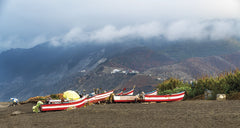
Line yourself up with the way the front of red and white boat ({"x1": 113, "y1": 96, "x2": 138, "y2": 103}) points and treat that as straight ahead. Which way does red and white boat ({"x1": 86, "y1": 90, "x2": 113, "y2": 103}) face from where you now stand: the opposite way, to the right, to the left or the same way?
the same way

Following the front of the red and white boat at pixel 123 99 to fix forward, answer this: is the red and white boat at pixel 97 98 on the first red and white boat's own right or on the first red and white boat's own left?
on the first red and white boat's own left

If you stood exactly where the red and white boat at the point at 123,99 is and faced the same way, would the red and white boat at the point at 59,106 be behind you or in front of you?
behind

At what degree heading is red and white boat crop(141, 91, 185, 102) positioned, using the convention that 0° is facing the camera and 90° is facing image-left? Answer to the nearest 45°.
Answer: approximately 270°

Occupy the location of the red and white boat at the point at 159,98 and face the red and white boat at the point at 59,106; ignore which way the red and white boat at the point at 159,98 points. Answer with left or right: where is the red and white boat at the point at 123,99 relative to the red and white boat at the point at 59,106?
right

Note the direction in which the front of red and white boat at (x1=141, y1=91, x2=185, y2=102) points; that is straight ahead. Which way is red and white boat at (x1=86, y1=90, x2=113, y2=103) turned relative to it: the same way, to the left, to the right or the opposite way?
the same way

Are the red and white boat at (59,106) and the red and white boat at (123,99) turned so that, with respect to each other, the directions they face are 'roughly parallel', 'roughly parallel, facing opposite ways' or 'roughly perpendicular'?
roughly parallel

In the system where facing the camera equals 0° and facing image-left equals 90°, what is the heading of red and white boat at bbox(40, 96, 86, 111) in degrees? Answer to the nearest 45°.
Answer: approximately 270°

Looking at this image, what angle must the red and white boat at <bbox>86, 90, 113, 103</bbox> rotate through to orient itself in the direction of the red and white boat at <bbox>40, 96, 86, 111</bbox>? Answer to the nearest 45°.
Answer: approximately 135° to its right

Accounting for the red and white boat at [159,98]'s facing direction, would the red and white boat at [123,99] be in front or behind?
behind

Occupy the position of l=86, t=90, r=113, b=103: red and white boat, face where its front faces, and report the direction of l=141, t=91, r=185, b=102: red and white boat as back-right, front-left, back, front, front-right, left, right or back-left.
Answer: front-right

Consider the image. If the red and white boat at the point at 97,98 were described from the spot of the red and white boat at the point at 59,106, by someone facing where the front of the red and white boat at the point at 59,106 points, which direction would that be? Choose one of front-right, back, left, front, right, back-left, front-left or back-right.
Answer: front-left

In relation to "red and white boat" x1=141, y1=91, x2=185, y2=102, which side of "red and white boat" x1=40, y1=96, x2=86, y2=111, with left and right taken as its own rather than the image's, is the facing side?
front

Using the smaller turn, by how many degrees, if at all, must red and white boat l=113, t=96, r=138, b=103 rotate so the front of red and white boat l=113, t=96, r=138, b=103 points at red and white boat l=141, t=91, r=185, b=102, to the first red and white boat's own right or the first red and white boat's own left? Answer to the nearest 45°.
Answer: approximately 45° to the first red and white boat's own right

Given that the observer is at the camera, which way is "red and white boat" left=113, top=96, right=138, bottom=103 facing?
facing to the right of the viewer

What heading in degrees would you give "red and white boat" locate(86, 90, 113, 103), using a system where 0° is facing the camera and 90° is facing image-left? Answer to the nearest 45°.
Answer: approximately 270°
